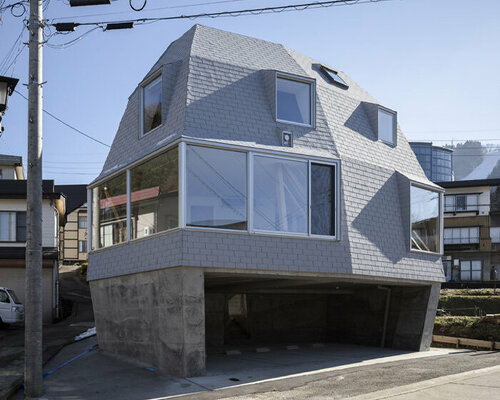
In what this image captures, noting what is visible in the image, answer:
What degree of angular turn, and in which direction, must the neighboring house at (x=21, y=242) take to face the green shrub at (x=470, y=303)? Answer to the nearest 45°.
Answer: approximately 90° to its left

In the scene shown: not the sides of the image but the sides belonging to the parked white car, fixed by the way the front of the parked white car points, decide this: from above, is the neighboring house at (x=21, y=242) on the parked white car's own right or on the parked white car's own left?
on the parked white car's own left

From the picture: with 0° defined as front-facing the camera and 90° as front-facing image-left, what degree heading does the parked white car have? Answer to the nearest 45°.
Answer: approximately 315°

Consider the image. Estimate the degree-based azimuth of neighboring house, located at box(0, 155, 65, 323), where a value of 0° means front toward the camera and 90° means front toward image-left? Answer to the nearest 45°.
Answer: approximately 0°

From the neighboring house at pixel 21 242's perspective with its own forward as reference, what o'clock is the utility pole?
The utility pole is roughly at 12 o'clock from the neighboring house.

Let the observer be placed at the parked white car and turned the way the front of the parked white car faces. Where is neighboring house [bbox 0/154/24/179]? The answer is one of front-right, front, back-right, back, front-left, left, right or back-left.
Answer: back-left
